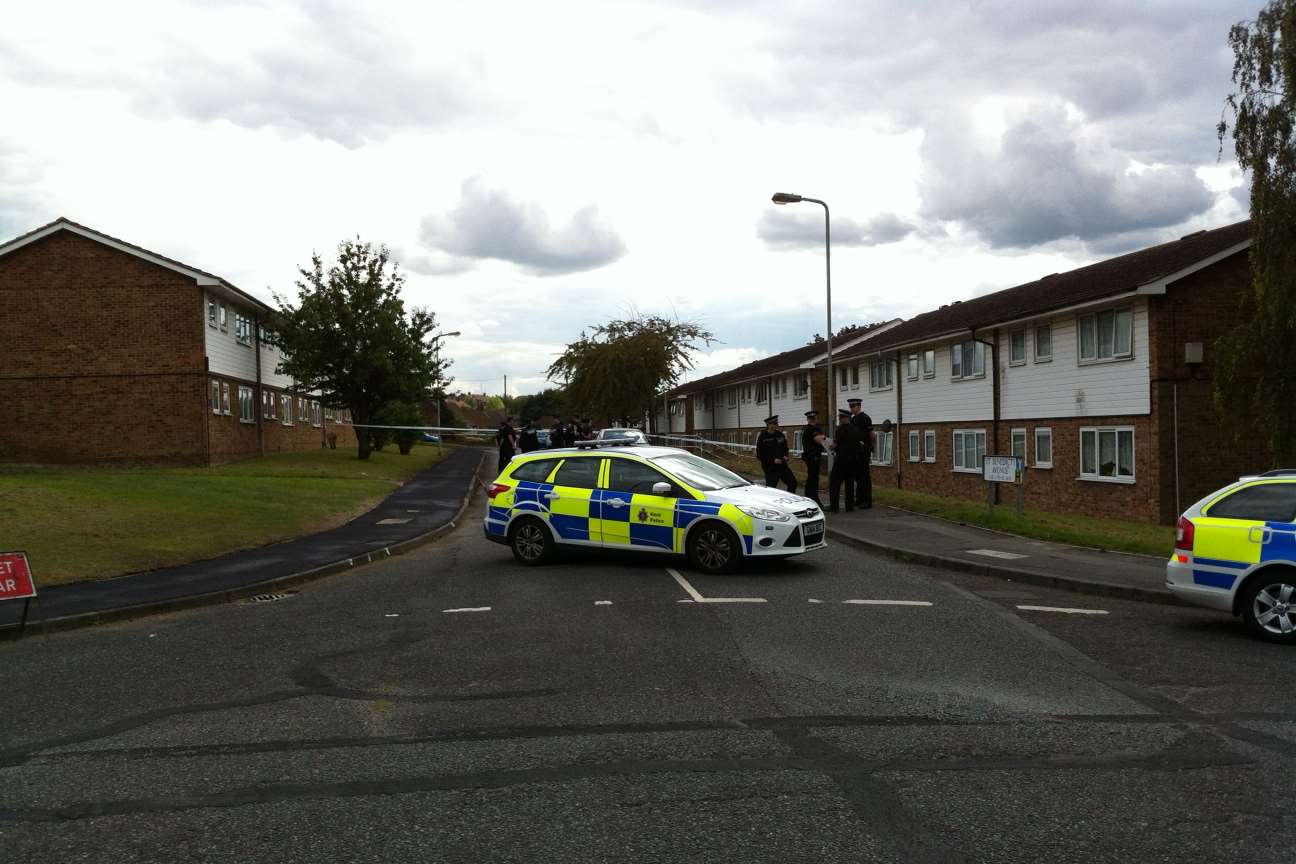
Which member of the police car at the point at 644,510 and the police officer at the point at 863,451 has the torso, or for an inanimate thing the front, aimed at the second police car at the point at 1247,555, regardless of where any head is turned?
the police car

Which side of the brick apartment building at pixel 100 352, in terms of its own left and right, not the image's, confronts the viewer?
right

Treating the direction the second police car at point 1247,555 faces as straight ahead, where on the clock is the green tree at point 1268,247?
The green tree is roughly at 9 o'clock from the second police car.

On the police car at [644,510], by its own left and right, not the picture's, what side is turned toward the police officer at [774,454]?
left

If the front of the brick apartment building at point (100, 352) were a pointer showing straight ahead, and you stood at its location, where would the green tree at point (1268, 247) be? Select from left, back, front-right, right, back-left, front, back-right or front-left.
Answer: front-right

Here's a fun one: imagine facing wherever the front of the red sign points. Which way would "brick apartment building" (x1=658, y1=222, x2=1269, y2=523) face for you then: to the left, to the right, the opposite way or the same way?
to the right

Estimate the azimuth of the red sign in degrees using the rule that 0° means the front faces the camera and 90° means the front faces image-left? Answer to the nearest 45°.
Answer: approximately 0°

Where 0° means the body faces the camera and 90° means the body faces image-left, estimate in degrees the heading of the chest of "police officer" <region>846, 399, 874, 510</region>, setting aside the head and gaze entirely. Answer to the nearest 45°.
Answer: approximately 90°

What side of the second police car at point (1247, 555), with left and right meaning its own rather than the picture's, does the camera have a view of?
right
